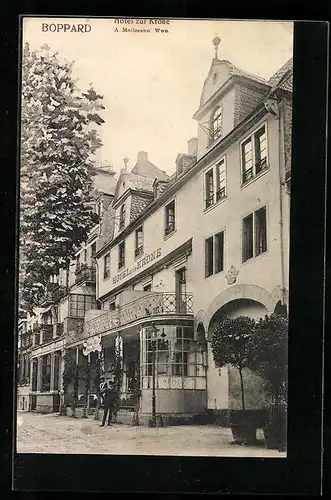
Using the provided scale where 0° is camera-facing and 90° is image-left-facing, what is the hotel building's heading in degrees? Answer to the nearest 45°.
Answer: approximately 45°
